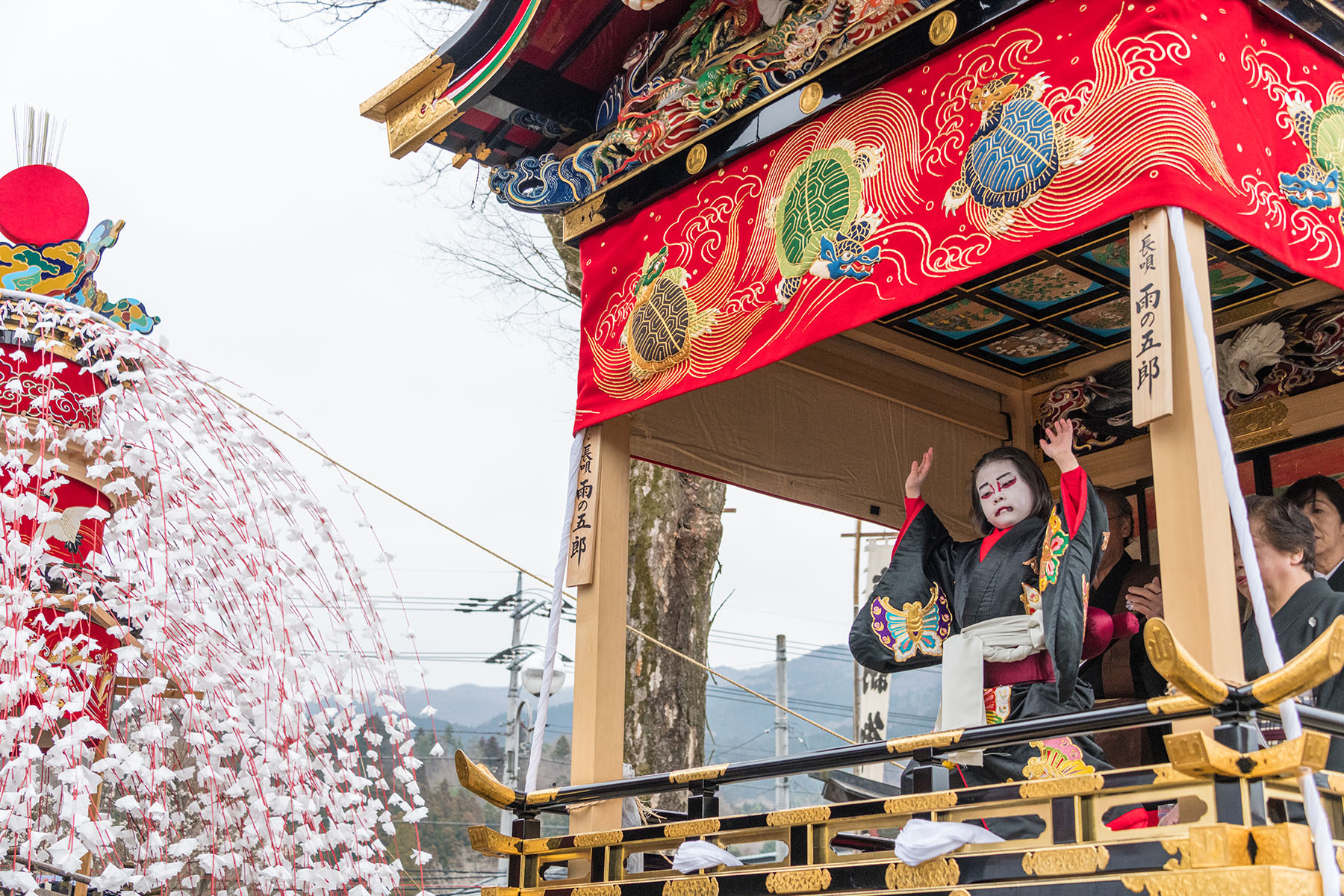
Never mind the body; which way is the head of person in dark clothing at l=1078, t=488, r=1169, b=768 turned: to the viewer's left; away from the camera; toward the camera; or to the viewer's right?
to the viewer's left

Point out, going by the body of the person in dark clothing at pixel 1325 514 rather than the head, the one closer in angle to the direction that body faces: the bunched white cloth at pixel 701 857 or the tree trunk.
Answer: the bunched white cloth

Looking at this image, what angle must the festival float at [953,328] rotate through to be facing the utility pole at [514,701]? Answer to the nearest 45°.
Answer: approximately 135° to its right

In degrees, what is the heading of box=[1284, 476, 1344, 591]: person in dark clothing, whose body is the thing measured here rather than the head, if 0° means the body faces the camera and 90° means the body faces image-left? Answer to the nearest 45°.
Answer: approximately 45°

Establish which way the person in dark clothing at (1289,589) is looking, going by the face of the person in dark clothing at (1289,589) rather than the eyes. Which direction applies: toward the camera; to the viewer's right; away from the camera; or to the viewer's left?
to the viewer's left

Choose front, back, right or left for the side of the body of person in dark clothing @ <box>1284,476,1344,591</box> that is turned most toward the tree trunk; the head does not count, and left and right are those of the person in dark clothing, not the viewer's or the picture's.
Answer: right

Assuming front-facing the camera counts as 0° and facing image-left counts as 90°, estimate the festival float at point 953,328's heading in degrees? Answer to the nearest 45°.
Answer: approximately 45°

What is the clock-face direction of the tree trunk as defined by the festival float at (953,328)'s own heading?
The tree trunk is roughly at 4 o'clock from the festival float.

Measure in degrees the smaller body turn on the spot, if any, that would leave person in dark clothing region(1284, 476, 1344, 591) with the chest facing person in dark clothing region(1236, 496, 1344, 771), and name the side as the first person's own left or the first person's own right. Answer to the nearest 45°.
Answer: approximately 45° to the first person's own left

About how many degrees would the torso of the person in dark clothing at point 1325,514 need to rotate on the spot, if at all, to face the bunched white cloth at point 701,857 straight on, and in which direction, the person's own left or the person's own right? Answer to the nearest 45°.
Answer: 0° — they already face it

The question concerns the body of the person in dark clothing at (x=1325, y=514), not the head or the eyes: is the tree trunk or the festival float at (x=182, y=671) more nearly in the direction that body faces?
the festival float

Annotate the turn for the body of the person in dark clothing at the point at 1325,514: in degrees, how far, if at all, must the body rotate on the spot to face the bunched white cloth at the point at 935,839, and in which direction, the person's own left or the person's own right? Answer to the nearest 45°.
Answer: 0° — they already face it
